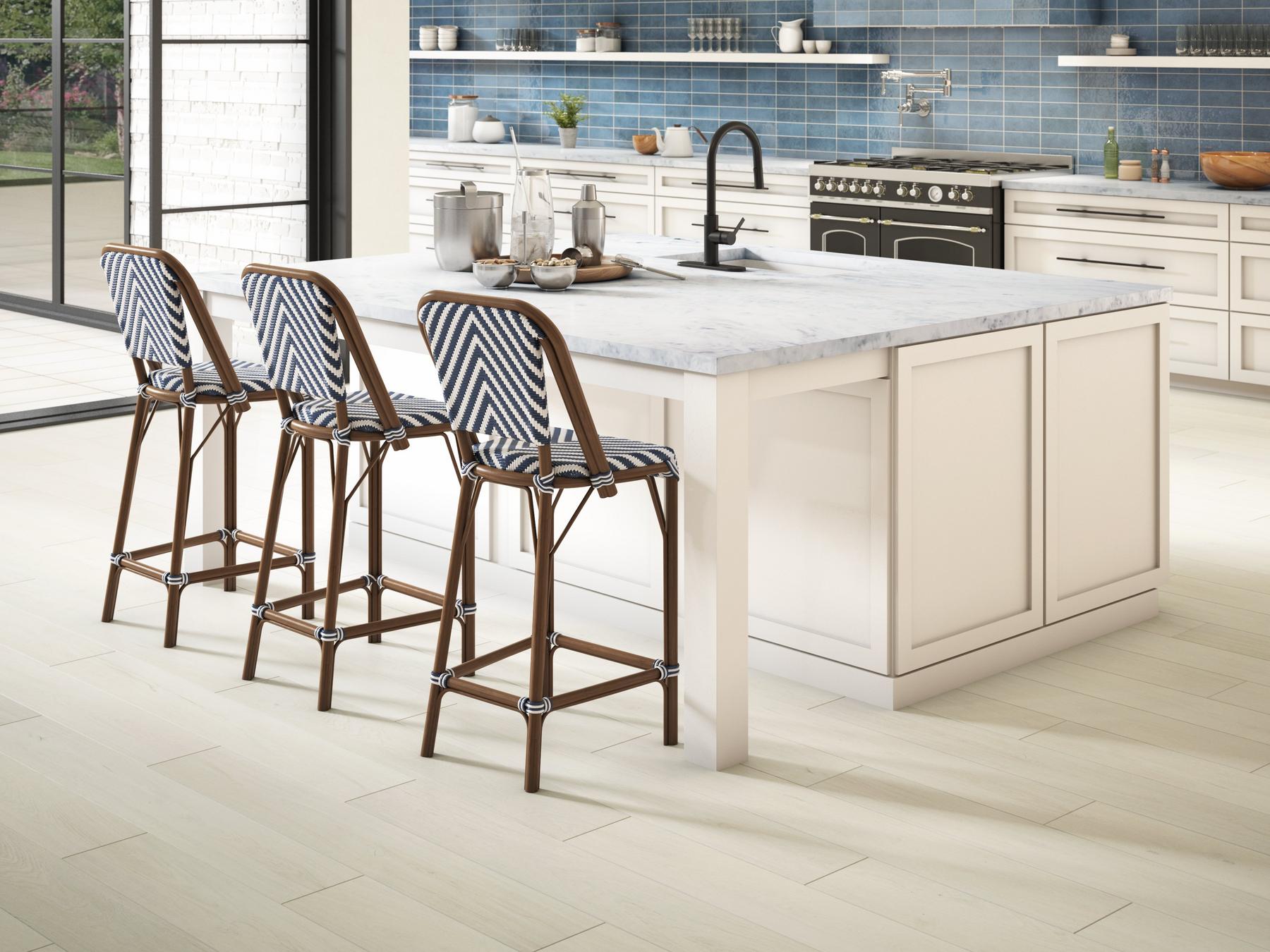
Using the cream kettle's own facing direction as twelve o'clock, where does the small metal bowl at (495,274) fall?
The small metal bowl is roughly at 9 o'clock from the cream kettle.

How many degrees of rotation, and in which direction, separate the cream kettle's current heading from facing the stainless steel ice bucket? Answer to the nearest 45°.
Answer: approximately 90° to its left

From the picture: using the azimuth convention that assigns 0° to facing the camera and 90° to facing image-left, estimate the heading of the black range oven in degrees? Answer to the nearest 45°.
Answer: approximately 45°

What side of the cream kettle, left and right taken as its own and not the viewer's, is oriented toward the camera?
left
